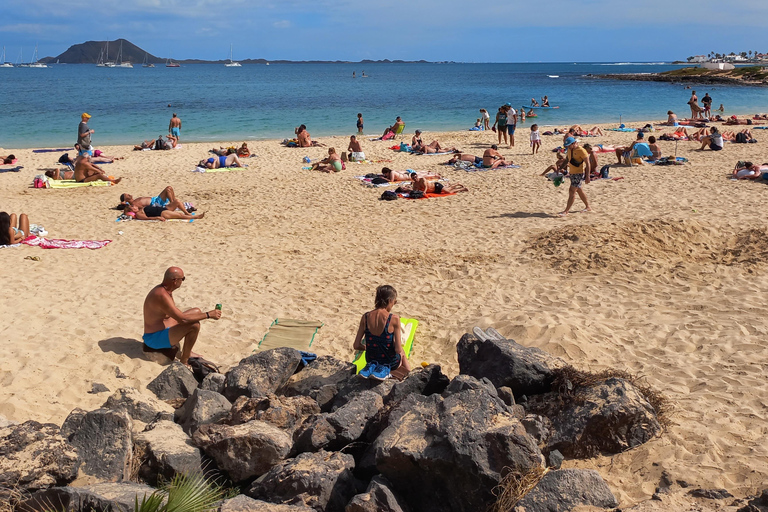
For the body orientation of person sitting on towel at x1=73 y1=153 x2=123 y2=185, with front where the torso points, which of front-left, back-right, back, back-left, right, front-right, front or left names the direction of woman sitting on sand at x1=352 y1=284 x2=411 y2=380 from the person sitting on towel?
right

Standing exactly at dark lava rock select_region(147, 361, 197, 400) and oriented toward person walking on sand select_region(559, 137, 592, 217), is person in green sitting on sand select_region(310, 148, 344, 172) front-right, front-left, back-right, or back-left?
front-left

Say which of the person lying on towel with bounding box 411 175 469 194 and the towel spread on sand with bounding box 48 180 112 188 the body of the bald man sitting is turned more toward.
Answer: the person lying on towel

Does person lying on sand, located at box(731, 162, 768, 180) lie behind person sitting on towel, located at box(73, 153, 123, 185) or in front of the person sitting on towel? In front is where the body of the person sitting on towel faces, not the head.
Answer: in front

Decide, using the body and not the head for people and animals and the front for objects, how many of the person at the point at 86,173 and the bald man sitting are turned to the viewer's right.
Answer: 2

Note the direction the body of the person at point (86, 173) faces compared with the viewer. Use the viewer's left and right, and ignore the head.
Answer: facing to the right of the viewer

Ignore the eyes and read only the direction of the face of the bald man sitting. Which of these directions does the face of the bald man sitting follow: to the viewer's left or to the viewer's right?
to the viewer's right

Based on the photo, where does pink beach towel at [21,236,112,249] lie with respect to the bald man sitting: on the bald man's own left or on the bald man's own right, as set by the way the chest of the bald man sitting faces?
on the bald man's own left

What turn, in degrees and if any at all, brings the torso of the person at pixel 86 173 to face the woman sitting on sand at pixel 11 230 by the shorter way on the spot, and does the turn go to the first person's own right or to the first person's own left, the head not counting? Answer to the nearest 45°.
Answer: approximately 90° to the first person's own right

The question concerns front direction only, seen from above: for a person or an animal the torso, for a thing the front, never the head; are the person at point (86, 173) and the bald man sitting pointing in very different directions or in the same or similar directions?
same or similar directions

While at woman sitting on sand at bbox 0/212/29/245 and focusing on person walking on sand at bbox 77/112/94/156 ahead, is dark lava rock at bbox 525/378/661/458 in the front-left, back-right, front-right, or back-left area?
back-right

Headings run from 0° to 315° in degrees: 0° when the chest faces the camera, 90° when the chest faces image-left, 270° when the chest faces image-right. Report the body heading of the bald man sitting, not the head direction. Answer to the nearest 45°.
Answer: approximately 270°
